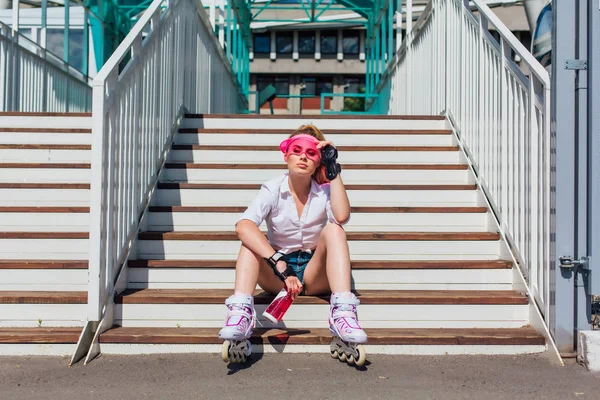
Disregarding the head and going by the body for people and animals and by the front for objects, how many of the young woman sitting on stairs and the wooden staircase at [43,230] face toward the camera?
2

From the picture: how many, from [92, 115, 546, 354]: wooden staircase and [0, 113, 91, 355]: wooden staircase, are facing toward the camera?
2

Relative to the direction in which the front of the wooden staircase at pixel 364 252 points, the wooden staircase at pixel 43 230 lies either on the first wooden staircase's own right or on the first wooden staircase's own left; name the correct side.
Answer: on the first wooden staircase's own right

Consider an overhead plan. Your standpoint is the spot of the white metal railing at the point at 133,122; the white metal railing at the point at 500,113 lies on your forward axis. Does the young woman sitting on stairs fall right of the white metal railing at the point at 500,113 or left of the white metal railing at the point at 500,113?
right

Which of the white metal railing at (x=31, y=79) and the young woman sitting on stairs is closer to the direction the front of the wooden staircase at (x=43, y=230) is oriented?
the young woman sitting on stairs

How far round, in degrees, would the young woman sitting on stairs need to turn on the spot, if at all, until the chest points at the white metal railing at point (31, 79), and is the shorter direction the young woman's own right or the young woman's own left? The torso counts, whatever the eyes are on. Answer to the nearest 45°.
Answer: approximately 135° to the young woman's own right

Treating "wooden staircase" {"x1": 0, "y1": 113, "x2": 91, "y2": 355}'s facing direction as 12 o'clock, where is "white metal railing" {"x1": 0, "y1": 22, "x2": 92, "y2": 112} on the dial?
The white metal railing is roughly at 6 o'clock from the wooden staircase.

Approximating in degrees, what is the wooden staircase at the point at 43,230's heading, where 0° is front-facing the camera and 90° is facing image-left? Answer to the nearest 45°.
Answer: approximately 0°

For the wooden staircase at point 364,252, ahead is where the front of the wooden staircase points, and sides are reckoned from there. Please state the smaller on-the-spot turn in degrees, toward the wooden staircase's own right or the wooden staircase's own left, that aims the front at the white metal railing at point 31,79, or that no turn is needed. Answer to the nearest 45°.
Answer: approximately 135° to the wooden staircase's own right

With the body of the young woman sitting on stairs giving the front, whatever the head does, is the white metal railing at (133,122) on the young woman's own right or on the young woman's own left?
on the young woman's own right
